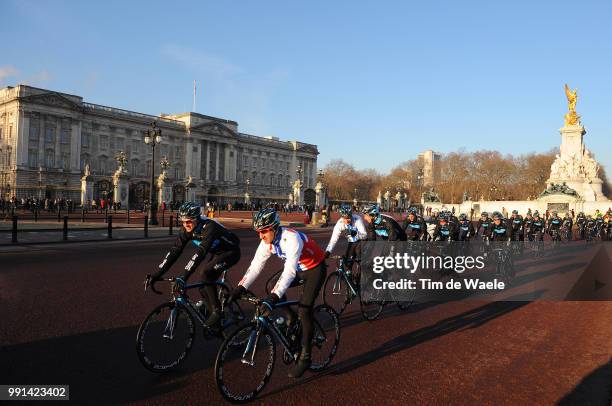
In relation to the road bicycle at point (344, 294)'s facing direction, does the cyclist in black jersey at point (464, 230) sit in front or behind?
behind

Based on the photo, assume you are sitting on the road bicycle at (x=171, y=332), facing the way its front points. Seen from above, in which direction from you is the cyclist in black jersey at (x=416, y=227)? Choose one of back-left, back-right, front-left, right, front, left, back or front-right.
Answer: back

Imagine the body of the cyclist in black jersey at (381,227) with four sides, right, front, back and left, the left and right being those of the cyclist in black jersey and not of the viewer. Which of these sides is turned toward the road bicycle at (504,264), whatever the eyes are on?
back

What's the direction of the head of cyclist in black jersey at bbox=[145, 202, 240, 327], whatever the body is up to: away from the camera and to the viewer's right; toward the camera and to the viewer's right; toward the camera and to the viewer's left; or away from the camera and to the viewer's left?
toward the camera and to the viewer's left

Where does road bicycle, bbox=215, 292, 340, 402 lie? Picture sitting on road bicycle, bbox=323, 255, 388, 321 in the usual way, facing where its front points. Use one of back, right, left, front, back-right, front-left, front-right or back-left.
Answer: front-left

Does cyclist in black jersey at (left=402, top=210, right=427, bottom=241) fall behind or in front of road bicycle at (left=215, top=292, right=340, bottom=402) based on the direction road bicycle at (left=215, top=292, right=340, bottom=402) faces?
behind

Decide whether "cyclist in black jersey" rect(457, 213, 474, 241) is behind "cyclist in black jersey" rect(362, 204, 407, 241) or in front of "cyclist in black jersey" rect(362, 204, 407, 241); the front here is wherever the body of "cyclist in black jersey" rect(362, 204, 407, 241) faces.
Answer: behind

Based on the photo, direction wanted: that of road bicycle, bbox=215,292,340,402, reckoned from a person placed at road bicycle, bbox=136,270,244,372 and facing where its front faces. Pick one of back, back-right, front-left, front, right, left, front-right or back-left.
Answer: left

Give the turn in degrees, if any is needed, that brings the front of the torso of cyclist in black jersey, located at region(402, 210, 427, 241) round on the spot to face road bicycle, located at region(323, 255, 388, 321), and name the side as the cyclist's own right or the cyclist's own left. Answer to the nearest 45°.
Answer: approximately 45° to the cyclist's own left
